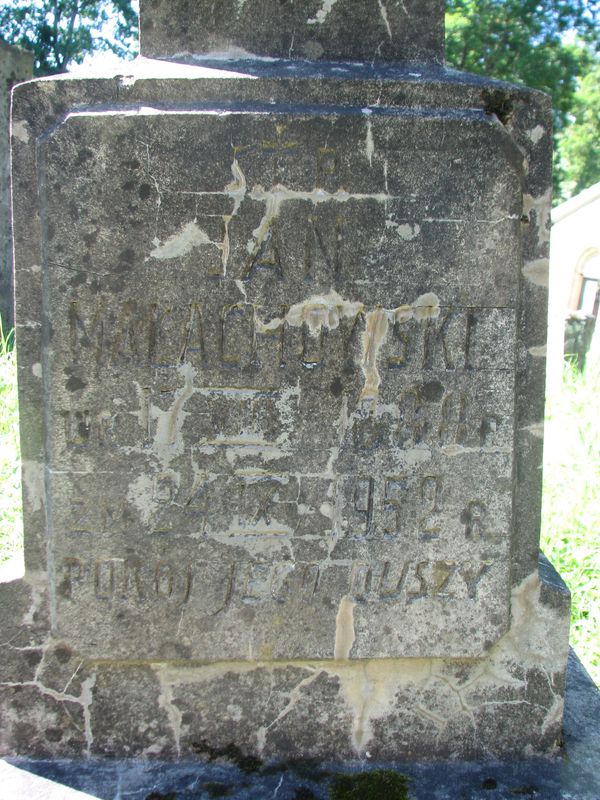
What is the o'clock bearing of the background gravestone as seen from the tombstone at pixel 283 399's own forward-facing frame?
The background gravestone is roughly at 5 o'clock from the tombstone.

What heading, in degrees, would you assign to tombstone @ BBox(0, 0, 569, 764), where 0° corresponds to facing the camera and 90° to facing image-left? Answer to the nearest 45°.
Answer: approximately 0°
